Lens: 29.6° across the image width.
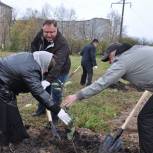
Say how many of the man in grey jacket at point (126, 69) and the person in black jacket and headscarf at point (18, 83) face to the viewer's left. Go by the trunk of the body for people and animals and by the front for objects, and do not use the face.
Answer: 1

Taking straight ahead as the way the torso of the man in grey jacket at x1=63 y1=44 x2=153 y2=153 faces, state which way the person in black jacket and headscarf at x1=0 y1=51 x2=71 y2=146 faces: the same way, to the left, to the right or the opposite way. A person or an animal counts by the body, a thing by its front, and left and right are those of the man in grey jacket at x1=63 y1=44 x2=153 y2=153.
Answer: the opposite way

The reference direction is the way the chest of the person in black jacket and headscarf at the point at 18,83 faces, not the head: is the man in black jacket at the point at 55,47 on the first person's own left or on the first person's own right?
on the first person's own left

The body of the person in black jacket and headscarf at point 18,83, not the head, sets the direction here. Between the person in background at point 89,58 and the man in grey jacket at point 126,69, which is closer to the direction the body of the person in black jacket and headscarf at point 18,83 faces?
the man in grey jacket

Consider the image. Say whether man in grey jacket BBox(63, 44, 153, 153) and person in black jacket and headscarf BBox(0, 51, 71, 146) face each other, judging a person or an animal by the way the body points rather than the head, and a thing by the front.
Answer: yes

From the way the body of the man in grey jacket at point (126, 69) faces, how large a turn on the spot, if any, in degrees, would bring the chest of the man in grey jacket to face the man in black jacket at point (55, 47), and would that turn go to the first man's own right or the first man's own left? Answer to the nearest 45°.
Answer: approximately 45° to the first man's own right

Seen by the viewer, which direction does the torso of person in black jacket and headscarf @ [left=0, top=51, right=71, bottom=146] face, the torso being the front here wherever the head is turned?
to the viewer's right

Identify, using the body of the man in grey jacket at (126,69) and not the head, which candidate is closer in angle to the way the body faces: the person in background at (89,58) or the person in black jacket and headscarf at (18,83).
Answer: the person in black jacket and headscarf

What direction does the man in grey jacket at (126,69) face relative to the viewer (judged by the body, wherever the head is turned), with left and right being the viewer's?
facing to the left of the viewer

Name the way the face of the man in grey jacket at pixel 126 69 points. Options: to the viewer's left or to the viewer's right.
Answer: to the viewer's left

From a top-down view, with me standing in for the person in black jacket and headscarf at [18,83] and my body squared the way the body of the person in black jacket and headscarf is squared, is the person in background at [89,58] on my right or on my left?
on my left

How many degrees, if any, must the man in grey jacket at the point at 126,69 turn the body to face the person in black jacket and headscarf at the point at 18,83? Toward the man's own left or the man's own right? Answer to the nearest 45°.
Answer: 0° — they already face them

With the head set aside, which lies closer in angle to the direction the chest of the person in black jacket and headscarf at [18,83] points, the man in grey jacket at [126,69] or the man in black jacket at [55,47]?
the man in grey jacket
